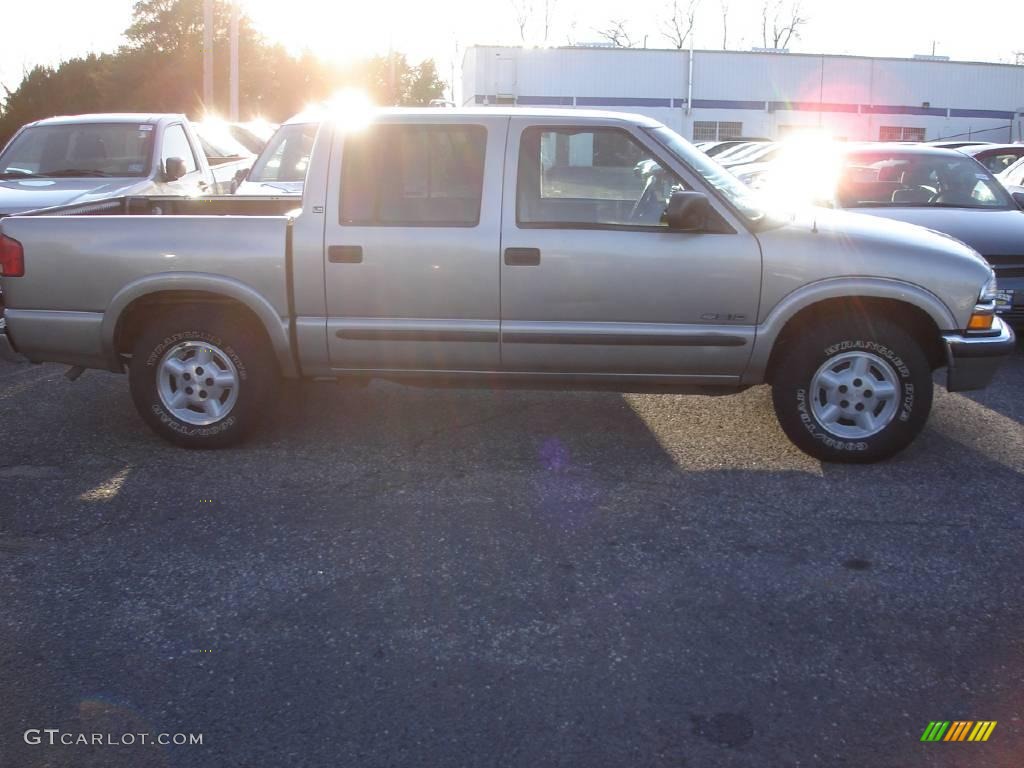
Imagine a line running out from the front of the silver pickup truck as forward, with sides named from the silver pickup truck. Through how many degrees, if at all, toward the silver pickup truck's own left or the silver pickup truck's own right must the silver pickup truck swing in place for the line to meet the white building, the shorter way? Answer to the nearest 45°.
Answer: approximately 90° to the silver pickup truck's own left

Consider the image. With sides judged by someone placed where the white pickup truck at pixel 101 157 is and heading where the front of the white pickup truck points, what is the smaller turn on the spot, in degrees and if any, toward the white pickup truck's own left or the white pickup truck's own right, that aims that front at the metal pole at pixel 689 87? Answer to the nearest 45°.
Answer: approximately 180°

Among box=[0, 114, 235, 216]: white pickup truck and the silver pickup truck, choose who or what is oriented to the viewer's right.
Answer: the silver pickup truck

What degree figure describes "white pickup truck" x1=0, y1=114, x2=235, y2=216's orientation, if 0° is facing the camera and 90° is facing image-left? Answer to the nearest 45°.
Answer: approximately 45°

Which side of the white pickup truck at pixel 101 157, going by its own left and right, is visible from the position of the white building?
back

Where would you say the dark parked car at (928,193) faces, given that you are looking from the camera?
facing the viewer and to the right of the viewer

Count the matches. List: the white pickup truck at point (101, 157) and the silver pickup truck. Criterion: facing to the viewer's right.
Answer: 1

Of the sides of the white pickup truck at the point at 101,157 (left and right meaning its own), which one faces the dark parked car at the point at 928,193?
left

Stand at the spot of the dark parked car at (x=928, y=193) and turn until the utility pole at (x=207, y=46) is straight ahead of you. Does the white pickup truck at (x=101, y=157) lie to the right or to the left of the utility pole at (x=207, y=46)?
left

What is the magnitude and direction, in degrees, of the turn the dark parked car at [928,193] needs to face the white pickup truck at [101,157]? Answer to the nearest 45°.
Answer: approximately 135° to its right

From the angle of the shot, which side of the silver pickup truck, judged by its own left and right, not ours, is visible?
right
